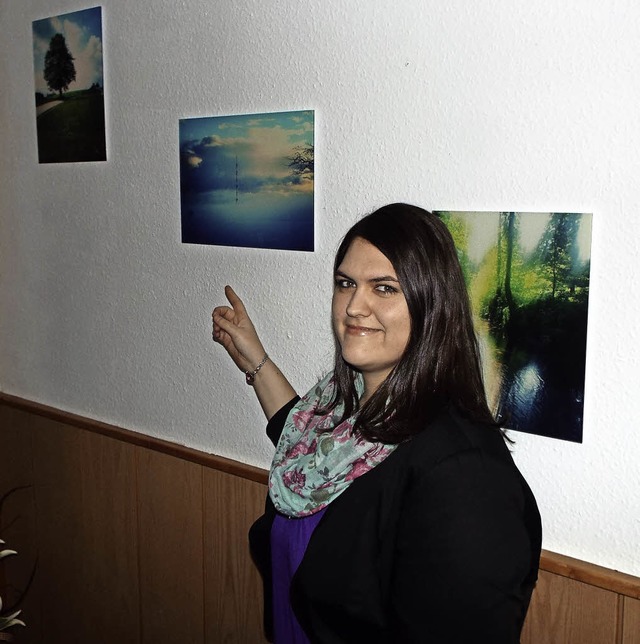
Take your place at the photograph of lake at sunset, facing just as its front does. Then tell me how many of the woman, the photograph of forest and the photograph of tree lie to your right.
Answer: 1

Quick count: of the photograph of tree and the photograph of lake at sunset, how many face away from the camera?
0

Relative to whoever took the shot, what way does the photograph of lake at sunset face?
facing the viewer and to the left of the viewer

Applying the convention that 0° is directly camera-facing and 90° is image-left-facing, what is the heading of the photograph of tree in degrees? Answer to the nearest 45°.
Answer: approximately 45°

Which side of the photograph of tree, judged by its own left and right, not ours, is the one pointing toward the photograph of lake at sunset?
left

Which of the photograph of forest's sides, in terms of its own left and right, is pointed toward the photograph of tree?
right

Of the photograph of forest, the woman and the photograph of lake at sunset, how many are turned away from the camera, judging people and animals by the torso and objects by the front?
0

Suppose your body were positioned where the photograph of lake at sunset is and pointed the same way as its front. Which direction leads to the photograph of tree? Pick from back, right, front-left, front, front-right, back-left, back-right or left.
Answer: right

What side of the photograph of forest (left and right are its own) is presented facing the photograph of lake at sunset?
right
